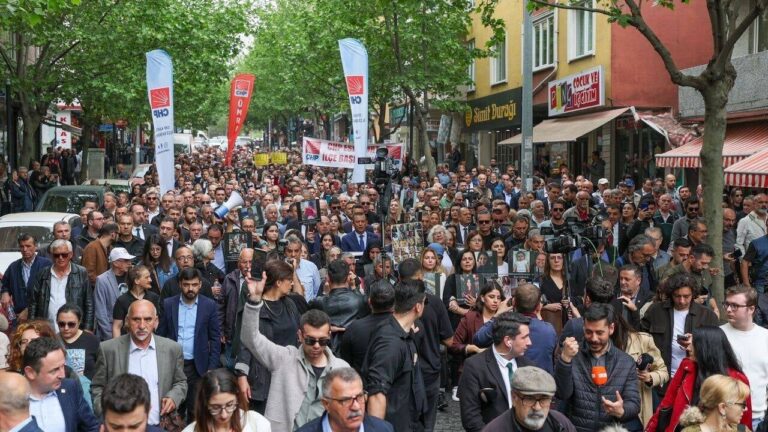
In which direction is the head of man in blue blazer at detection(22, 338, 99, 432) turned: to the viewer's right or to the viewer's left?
to the viewer's right

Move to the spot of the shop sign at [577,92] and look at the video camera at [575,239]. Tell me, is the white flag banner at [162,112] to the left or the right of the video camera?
right

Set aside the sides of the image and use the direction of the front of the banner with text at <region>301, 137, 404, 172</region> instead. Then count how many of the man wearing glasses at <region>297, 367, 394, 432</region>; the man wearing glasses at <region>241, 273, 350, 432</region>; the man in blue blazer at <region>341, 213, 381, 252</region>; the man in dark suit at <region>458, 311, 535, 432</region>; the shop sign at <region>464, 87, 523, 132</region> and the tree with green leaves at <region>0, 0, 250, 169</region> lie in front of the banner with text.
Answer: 4

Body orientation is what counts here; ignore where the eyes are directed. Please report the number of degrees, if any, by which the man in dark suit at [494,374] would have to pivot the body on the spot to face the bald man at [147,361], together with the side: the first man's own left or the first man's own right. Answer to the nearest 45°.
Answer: approximately 135° to the first man's own right

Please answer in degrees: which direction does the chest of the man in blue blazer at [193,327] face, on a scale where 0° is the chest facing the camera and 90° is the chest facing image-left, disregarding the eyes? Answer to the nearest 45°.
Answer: approximately 0°

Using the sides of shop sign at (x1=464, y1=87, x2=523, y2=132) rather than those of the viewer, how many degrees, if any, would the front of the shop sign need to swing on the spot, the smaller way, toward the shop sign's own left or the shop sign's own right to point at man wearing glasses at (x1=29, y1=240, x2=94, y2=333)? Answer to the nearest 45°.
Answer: approximately 45° to the shop sign's own left
